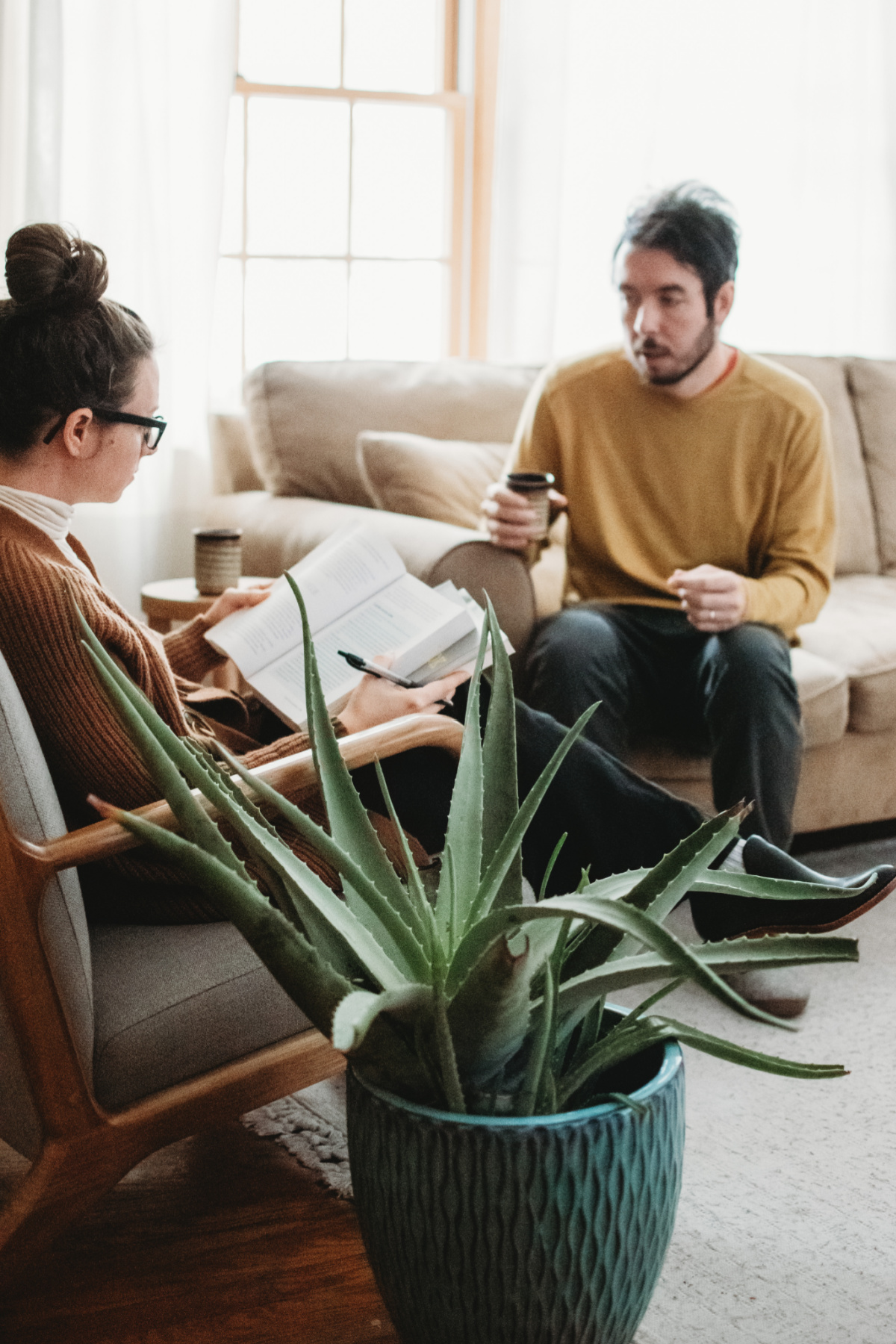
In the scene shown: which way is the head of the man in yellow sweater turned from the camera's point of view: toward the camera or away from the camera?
toward the camera

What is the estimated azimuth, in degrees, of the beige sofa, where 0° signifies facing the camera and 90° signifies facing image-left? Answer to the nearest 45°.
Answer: approximately 315°

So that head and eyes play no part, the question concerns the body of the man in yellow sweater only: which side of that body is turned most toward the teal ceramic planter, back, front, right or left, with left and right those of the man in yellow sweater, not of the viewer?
front

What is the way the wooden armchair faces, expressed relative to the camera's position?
facing away from the viewer and to the right of the viewer

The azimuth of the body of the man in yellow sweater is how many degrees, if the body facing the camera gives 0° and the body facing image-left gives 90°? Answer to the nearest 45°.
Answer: approximately 0°

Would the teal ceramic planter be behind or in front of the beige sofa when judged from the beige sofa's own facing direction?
in front

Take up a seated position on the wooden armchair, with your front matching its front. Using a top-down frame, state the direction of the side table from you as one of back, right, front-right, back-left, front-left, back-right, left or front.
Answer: front-left

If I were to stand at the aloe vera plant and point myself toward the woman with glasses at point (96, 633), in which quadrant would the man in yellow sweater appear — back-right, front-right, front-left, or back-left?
front-right

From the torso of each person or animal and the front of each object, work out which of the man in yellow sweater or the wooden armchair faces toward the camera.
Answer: the man in yellow sweater

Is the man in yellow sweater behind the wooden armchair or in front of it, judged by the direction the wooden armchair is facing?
in front

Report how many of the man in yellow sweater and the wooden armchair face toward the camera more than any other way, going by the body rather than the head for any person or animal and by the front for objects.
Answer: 1

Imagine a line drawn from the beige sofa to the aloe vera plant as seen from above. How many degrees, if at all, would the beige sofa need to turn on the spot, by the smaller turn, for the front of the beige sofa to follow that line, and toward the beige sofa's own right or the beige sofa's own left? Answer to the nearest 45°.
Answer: approximately 45° to the beige sofa's own right
